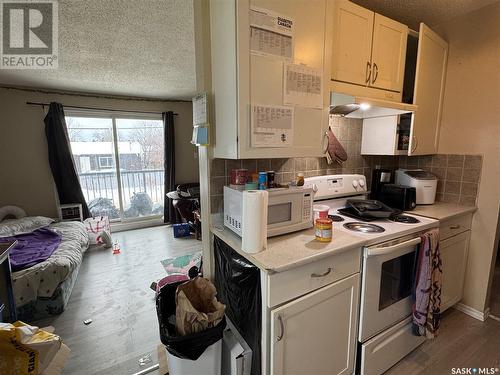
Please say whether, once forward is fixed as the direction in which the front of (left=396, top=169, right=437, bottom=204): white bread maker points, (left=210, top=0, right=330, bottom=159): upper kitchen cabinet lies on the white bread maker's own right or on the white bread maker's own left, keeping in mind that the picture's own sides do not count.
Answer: on the white bread maker's own right

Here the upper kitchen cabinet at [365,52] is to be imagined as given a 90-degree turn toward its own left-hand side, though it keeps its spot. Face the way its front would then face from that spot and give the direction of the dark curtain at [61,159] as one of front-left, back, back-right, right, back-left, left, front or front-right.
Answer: back-left

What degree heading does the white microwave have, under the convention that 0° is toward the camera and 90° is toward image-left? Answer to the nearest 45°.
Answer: approximately 315°

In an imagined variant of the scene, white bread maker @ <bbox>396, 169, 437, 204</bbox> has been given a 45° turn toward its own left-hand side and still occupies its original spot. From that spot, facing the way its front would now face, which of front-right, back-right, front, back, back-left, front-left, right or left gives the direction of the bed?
back-right

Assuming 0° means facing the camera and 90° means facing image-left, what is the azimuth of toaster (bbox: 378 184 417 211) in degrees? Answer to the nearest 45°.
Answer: approximately 315°

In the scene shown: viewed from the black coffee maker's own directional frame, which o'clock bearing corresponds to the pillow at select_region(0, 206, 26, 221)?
The pillow is roughly at 4 o'clock from the black coffee maker.

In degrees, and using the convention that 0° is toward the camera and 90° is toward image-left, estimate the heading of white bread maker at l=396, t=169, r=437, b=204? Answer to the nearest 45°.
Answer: approximately 315°

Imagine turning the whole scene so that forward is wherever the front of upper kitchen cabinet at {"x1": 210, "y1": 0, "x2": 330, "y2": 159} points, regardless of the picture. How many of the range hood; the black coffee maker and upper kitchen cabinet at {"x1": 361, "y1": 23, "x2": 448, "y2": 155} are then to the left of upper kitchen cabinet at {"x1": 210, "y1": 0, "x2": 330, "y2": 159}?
3

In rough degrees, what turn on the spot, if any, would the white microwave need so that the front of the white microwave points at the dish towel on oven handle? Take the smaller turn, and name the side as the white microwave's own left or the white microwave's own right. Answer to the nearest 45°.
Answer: approximately 45° to the white microwave's own left

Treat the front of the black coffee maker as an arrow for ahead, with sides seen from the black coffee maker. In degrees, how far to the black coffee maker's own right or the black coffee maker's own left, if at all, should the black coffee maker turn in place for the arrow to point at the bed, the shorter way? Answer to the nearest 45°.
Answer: approximately 90° to the black coffee maker's own right

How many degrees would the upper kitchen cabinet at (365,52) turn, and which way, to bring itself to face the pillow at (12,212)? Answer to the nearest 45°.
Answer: approximately 135° to its right

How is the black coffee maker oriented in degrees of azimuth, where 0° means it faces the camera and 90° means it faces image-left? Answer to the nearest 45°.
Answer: approximately 315°
